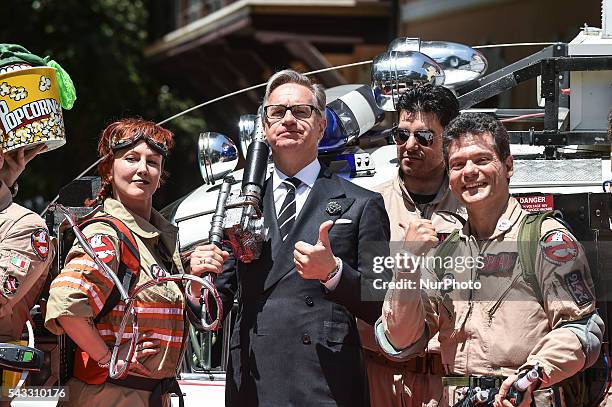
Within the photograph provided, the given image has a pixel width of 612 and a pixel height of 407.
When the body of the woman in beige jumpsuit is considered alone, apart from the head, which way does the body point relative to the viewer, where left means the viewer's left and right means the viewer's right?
facing the viewer and to the right of the viewer

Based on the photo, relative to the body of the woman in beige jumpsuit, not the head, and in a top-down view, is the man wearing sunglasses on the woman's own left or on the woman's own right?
on the woman's own left

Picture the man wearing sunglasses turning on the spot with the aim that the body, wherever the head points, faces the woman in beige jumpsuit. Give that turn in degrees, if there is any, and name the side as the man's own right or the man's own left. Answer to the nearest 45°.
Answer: approximately 45° to the man's own right

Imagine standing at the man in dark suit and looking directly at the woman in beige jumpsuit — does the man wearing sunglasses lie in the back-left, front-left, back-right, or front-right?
back-right

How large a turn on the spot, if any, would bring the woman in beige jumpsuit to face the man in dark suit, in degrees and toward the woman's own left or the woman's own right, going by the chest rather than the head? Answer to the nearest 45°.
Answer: approximately 45° to the woman's own left

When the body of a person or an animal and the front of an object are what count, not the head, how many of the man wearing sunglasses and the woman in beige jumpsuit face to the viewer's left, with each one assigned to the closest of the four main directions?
0

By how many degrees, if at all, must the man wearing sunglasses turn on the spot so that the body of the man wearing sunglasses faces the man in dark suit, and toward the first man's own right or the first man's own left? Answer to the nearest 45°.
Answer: approximately 45° to the first man's own right

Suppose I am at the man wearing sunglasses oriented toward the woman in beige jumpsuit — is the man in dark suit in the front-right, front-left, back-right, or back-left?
front-left

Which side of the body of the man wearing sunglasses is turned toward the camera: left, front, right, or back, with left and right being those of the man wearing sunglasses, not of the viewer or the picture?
front
